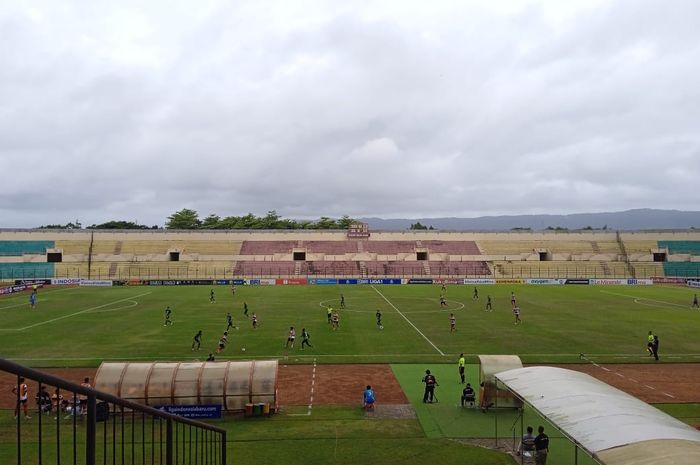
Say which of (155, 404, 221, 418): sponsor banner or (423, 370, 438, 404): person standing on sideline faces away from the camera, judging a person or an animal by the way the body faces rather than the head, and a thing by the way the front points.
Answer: the person standing on sideline

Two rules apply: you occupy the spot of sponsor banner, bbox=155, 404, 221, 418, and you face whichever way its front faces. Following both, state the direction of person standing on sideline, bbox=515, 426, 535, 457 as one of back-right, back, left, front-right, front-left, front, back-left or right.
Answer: front-left

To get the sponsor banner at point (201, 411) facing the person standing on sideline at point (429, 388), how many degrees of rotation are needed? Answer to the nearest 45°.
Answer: approximately 90° to its left

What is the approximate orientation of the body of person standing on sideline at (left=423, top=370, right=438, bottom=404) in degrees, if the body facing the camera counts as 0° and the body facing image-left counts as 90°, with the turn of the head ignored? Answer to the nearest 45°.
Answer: approximately 180°

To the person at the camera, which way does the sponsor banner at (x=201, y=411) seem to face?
facing the viewer

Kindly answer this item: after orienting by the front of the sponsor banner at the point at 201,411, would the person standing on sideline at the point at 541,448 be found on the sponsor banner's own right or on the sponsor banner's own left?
on the sponsor banner's own left

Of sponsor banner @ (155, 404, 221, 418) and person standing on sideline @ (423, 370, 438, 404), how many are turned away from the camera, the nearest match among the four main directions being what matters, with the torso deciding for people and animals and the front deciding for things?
1

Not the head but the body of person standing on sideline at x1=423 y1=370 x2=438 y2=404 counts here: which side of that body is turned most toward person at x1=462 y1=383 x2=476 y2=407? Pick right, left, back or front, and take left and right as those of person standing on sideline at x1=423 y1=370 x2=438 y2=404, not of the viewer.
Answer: right

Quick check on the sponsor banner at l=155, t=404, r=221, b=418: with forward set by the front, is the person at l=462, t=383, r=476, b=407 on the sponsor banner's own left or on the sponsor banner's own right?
on the sponsor banner's own left
